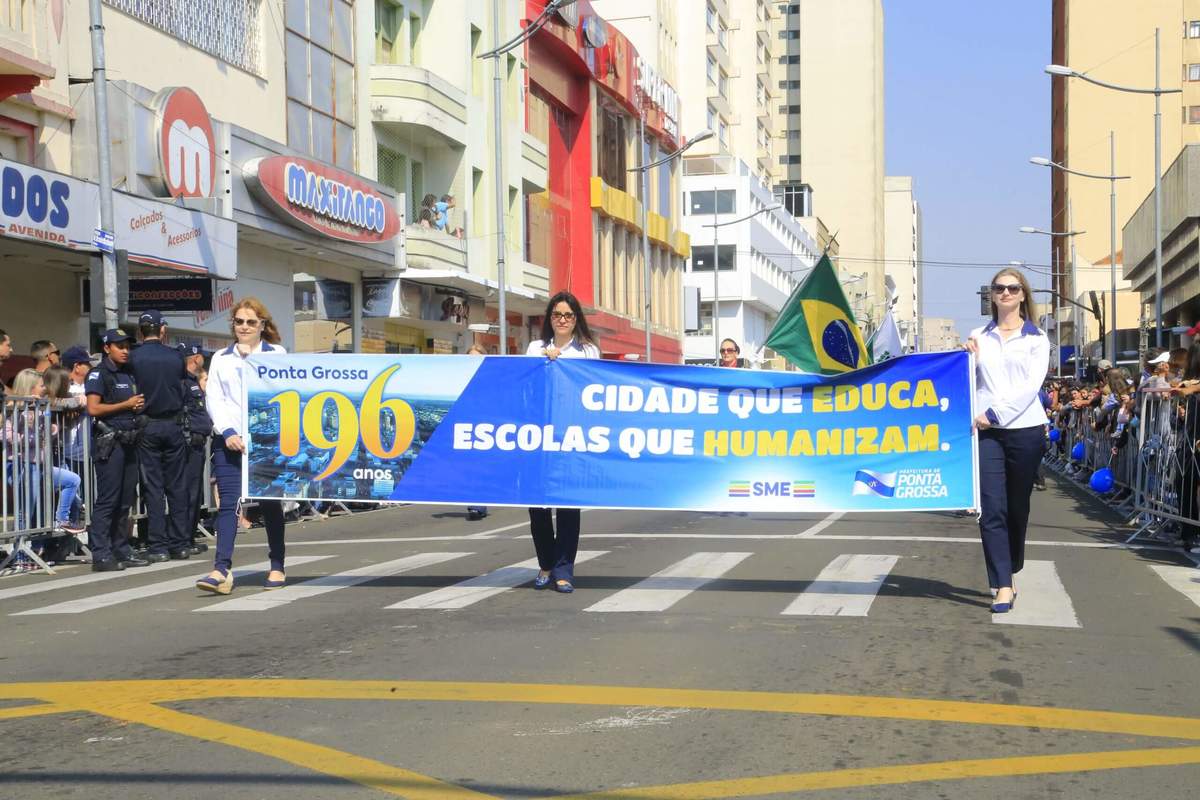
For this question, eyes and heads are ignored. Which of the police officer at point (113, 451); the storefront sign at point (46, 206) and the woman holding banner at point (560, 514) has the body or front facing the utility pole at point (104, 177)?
the storefront sign

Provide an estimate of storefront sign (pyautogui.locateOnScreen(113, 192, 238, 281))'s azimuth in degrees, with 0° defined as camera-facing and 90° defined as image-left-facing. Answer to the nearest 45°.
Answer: approximately 315°

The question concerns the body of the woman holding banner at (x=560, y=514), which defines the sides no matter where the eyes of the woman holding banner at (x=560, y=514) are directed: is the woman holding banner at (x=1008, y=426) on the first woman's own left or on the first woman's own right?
on the first woman's own left

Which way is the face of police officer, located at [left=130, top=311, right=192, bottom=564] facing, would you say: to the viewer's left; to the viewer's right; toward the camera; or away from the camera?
away from the camera

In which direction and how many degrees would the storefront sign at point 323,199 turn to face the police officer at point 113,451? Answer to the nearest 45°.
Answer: approximately 45° to its right

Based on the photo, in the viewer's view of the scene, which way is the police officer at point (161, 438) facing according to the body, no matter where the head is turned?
away from the camera

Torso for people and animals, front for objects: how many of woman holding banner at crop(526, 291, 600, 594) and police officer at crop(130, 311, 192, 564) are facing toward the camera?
1
